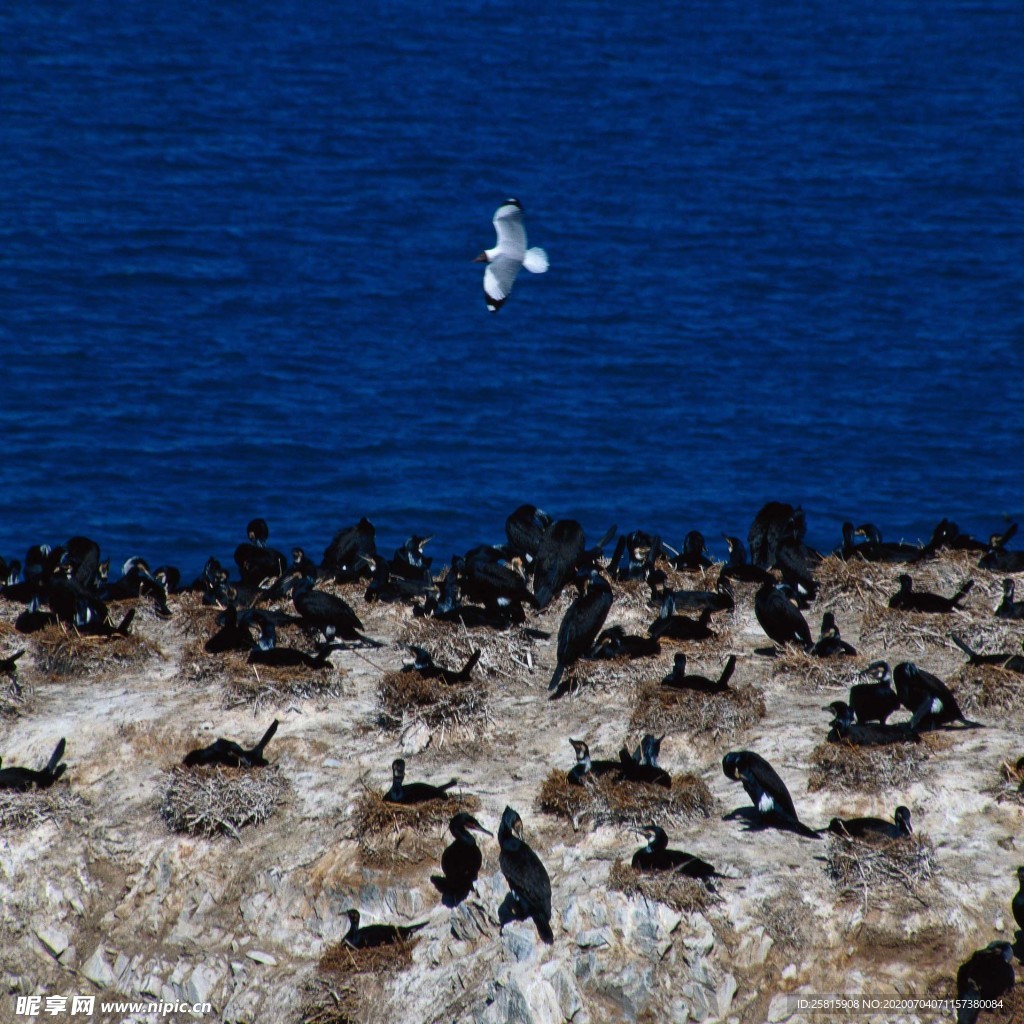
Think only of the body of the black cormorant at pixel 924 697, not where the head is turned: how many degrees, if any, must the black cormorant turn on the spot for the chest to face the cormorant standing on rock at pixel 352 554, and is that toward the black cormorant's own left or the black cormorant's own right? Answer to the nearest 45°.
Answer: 0° — it already faces it

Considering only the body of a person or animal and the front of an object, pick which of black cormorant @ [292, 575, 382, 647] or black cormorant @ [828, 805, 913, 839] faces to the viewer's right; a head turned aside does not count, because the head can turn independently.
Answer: black cormorant @ [828, 805, 913, 839]

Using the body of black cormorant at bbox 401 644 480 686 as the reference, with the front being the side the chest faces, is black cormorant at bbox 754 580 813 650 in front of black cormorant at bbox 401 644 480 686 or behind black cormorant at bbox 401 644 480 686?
behind

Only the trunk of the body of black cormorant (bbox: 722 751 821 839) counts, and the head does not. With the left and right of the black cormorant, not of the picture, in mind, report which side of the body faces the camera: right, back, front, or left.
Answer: left

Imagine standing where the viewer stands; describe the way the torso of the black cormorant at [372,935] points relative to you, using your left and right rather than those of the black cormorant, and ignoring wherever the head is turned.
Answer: facing to the left of the viewer

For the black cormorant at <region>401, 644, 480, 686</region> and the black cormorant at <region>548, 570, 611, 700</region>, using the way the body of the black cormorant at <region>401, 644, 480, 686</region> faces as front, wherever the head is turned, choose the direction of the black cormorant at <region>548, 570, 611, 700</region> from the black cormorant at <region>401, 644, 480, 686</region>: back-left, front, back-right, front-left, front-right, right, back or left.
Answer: back

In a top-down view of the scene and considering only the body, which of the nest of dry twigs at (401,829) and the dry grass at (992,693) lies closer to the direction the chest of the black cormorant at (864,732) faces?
the nest of dry twigs

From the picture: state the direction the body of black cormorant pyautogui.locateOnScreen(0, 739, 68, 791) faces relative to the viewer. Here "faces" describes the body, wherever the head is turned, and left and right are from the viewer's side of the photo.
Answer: facing to the left of the viewer

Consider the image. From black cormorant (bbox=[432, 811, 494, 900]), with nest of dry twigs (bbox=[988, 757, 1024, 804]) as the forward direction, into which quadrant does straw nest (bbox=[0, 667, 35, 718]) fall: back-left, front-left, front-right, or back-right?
back-left

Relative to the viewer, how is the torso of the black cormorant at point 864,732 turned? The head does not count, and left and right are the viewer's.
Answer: facing to the left of the viewer

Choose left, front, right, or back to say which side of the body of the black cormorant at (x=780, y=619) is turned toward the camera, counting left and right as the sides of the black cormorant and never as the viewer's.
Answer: left

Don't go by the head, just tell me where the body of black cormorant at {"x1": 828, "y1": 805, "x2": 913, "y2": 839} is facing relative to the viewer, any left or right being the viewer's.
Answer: facing to the right of the viewer

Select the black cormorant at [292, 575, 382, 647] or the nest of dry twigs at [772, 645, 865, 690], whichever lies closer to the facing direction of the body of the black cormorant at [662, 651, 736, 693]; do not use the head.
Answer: the black cormorant

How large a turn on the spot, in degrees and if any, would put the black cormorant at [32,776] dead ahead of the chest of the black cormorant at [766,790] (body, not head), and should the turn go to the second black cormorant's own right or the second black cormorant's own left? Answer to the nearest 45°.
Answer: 0° — it already faces it

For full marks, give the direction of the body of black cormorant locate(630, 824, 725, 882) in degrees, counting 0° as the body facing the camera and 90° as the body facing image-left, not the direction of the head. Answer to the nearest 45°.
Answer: approximately 90°

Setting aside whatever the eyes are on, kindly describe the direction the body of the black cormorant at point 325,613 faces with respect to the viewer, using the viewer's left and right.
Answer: facing to the left of the viewer
